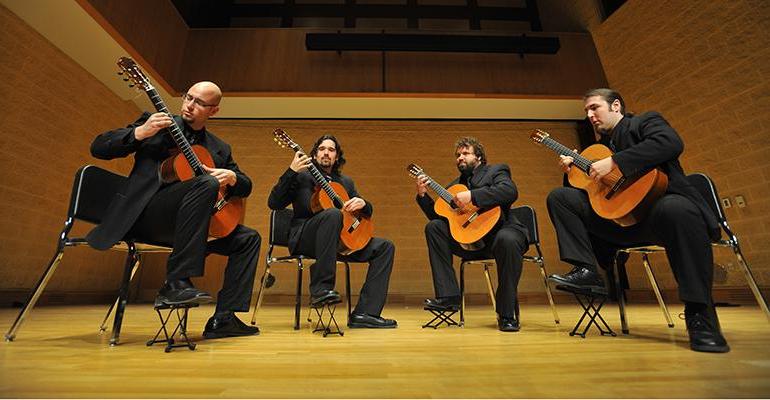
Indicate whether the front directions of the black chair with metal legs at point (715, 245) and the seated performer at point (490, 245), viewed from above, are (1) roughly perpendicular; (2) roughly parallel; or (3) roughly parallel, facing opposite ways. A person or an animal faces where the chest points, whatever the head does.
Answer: roughly perpendicular

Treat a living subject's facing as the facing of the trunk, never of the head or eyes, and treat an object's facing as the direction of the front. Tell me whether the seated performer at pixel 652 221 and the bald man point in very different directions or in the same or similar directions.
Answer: very different directions

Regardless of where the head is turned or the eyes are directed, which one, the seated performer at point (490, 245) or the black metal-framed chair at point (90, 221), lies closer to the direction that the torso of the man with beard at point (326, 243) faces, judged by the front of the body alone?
the seated performer

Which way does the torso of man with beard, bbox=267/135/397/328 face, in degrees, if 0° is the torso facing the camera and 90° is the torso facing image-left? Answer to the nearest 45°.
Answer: approximately 315°

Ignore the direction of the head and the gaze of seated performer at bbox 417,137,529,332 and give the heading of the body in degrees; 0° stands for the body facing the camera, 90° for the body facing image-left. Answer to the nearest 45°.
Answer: approximately 45°

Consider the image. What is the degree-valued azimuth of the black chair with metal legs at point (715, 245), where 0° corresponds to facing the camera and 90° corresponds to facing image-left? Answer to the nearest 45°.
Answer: approximately 90°
